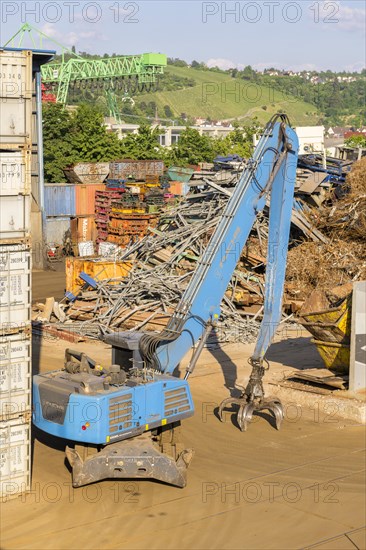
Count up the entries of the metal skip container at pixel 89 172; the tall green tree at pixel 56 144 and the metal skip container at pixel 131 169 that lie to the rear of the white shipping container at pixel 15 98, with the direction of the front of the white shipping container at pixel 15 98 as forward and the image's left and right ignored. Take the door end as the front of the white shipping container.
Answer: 3

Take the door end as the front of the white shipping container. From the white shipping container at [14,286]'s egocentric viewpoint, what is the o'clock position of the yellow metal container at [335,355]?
The yellow metal container is roughly at 8 o'clock from the white shipping container.

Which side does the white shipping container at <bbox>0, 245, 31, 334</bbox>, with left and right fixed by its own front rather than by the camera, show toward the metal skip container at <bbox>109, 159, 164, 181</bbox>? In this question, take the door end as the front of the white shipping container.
back

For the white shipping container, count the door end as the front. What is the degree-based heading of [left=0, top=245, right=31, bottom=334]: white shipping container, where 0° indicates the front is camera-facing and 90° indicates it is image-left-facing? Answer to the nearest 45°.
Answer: approximately 0°

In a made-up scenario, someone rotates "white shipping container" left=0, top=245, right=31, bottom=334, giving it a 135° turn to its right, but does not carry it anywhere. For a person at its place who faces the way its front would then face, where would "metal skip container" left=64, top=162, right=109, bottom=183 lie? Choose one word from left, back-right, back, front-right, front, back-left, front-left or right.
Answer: front-right

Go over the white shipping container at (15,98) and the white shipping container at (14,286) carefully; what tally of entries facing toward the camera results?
2
